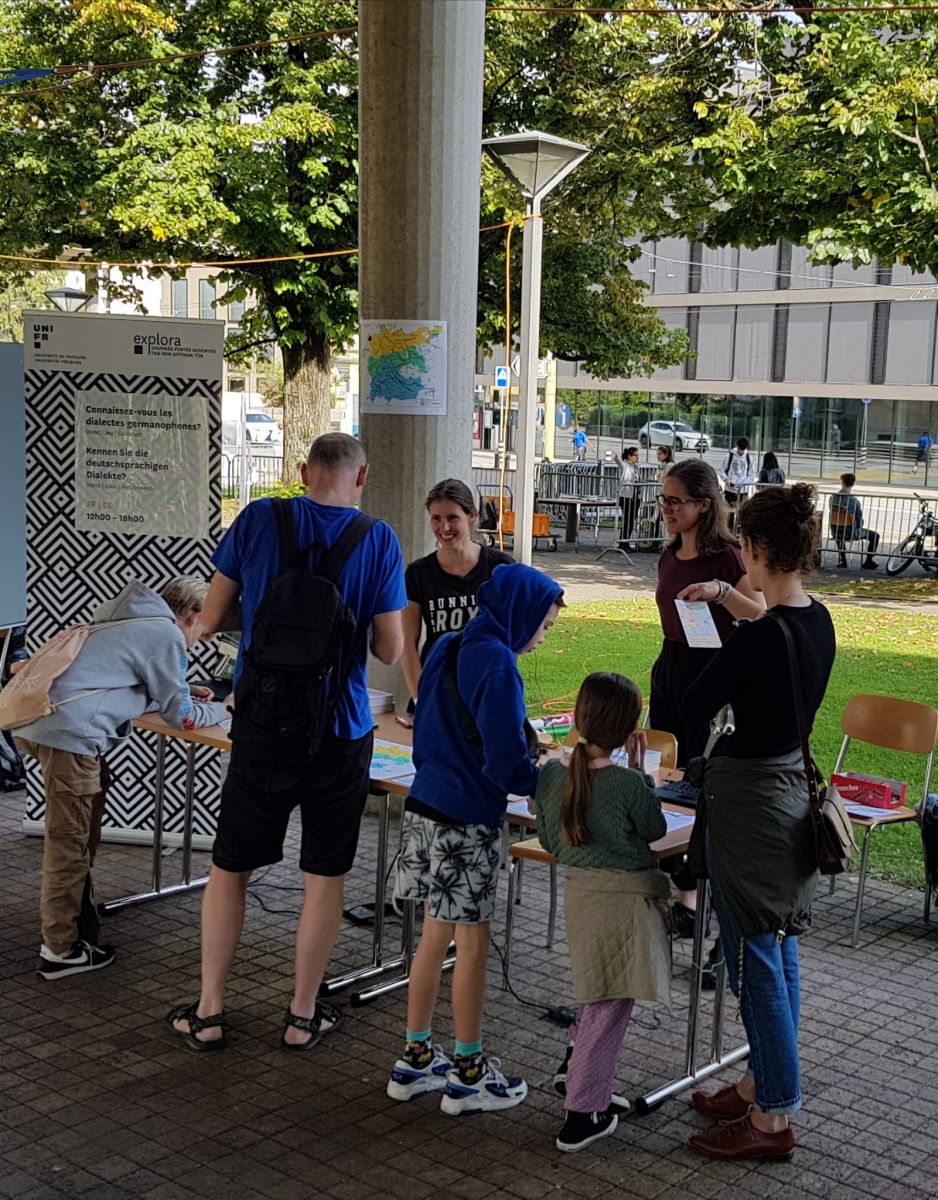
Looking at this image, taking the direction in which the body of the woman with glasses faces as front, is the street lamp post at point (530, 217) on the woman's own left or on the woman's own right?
on the woman's own right

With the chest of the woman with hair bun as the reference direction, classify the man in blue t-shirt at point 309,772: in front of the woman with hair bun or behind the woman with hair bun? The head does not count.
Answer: in front

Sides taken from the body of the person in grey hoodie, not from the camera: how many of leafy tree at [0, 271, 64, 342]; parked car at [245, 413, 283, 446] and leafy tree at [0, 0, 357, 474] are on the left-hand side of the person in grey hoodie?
3

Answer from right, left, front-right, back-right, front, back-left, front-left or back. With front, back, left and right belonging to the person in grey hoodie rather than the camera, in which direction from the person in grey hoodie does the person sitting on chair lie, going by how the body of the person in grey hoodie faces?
front-left

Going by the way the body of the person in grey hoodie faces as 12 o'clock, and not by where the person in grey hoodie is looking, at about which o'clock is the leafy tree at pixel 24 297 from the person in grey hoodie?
The leafy tree is roughly at 9 o'clock from the person in grey hoodie.

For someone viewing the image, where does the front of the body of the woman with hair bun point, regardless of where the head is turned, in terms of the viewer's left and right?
facing away from the viewer and to the left of the viewer

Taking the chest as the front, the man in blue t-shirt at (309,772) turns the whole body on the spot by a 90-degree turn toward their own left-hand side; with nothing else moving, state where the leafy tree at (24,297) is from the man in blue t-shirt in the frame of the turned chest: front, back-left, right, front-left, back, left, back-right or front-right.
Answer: right

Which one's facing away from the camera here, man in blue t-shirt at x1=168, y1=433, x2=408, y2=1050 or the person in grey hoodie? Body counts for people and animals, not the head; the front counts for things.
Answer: the man in blue t-shirt

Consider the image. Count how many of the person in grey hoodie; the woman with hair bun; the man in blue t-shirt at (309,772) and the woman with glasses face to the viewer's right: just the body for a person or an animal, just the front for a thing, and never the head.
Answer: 1

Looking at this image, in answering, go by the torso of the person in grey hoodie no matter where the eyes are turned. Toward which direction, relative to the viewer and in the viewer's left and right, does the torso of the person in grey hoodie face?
facing to the right of the viewer

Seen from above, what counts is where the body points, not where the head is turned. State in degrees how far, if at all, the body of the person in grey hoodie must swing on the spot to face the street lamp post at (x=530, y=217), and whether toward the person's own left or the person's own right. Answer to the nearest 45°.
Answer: approximately 45° to the person's own left

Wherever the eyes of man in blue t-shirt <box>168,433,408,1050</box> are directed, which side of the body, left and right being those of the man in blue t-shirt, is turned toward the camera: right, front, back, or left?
back

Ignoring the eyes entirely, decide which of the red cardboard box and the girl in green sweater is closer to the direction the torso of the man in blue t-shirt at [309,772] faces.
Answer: the red cardboard box

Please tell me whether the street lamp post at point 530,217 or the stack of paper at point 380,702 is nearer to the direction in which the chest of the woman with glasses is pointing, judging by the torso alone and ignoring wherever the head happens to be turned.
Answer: the stack of paper

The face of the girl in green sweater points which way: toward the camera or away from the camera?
away from the camera

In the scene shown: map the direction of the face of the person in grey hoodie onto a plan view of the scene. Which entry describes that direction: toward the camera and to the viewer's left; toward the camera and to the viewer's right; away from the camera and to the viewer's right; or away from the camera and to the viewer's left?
away from the camera and to the viewer's right

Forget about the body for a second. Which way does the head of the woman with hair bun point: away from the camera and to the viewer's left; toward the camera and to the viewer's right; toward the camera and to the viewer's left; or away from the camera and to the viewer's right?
away from the camera and to the viewer's left

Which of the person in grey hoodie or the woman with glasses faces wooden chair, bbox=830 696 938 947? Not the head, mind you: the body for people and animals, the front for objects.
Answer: the person in grey hoodie

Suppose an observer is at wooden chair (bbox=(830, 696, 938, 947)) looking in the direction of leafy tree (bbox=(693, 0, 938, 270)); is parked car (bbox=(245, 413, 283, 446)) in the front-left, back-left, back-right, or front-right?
front-left

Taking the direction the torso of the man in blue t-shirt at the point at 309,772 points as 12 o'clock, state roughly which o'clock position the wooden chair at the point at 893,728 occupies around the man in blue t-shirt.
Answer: The wooden chair is roughly at 2 o'clock from the man in blue t-shirt.

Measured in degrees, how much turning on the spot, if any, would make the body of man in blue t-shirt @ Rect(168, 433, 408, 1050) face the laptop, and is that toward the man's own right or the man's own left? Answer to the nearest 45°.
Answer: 0° — they already face it

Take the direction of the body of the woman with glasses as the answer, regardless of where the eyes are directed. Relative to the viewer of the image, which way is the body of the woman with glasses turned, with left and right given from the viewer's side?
facing the viewer and to the left of the viewer
